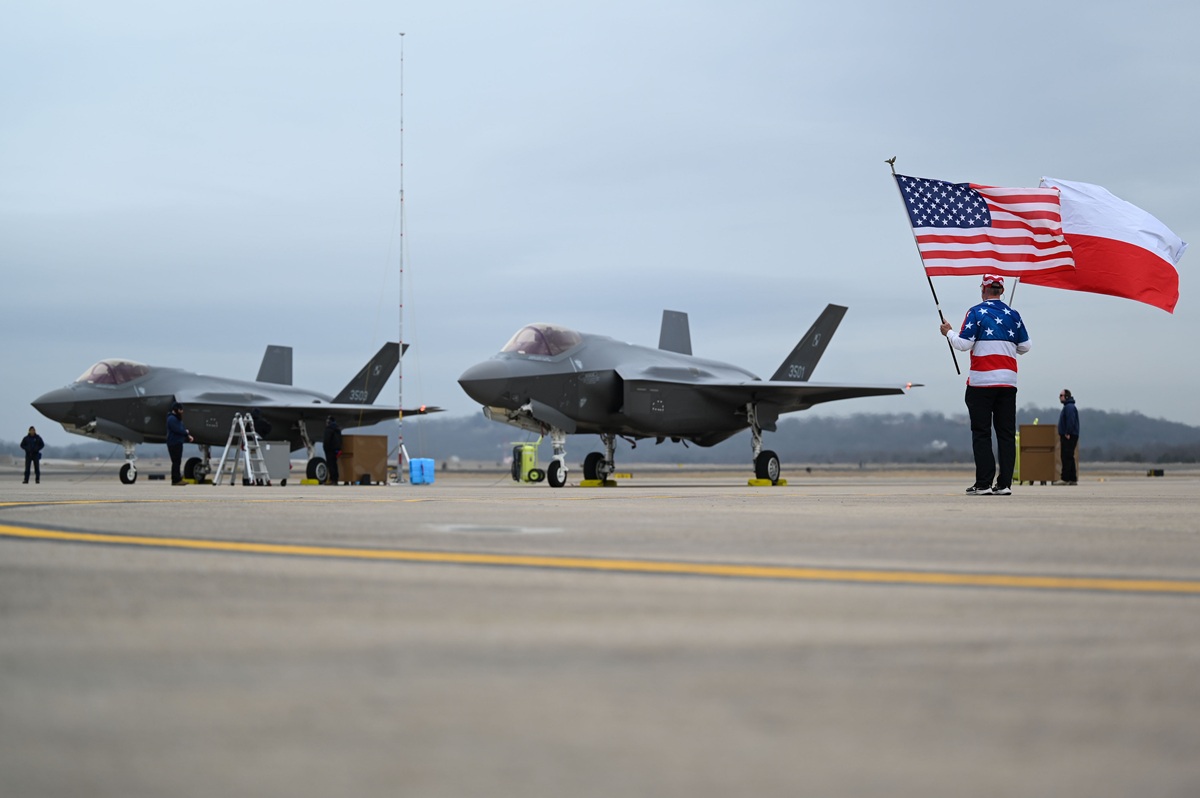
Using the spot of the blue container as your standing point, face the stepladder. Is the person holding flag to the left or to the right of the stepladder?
left

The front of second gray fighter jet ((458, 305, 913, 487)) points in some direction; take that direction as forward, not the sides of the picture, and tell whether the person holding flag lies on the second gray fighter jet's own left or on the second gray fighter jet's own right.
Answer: on the second gray fighter jet's own left

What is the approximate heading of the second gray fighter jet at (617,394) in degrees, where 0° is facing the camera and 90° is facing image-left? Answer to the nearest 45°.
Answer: approximately 45°

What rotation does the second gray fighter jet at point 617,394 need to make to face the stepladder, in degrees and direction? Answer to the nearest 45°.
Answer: approximately 45° to its right

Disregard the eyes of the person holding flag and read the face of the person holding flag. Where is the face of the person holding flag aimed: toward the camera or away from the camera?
away from the camera

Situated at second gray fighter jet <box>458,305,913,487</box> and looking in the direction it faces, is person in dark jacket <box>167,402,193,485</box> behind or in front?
in front

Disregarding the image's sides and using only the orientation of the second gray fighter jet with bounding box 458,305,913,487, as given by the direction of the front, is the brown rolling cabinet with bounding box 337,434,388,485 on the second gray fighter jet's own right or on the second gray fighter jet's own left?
on the second gray fighter jet's own right

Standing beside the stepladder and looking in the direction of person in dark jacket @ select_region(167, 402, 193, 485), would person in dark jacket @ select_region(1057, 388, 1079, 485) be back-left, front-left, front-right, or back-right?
back-left
